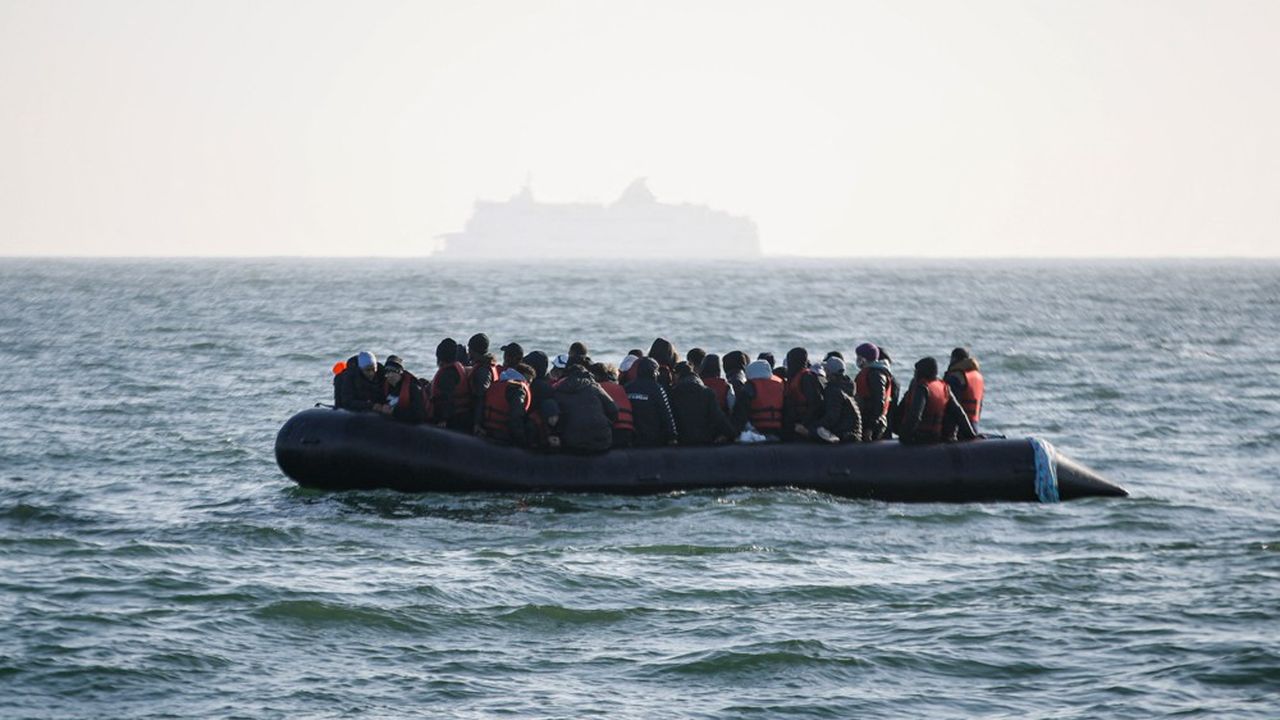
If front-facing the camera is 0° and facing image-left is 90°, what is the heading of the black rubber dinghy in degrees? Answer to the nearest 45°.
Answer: approximately 90°

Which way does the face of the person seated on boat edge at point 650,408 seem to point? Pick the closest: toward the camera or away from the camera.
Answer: away from the camera

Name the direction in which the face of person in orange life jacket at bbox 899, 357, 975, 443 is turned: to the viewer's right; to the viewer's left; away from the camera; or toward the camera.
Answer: away from the camera

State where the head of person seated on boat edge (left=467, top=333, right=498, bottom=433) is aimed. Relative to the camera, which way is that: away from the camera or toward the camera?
away from the camera

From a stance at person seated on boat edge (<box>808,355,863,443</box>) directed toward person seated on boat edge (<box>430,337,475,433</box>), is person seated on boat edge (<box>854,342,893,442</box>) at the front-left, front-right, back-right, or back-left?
back-right

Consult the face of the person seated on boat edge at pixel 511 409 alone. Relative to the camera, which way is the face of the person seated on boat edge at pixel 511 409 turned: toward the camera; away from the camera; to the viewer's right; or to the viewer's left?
away from the camera

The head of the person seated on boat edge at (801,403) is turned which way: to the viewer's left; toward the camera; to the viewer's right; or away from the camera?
away from the camera

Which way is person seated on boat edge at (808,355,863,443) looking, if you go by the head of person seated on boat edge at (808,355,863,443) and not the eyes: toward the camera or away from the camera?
away from the camera
